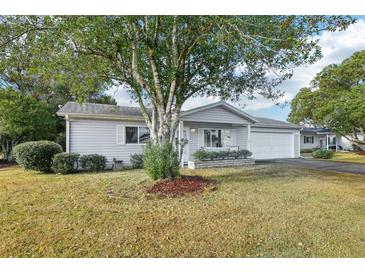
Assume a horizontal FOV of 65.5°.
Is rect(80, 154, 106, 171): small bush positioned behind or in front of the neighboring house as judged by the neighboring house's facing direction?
in front

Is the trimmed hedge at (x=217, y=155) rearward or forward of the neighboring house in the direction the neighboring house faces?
forward

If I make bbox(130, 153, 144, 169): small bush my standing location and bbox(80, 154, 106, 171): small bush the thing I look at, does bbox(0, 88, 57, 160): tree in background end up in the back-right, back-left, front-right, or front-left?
front-right

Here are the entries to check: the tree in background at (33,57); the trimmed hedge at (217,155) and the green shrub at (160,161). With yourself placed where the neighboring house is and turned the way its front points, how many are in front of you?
3

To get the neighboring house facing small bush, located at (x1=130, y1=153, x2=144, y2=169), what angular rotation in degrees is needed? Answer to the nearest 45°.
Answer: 0° — it already faces it

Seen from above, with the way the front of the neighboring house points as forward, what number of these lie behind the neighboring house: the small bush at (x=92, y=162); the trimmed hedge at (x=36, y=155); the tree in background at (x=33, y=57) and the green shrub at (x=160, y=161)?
0

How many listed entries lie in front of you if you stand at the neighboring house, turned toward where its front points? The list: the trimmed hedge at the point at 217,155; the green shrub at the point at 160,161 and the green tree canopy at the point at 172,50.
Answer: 3

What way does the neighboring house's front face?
toward the camera

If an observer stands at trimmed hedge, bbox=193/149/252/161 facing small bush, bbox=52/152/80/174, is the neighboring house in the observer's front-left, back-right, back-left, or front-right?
back-right

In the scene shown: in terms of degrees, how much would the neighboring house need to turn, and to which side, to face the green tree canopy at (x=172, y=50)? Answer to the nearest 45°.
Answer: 0° — it already faces it
